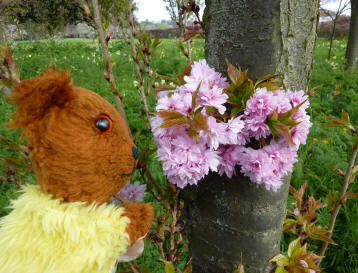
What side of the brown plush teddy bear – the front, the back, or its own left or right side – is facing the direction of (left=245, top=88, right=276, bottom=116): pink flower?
front

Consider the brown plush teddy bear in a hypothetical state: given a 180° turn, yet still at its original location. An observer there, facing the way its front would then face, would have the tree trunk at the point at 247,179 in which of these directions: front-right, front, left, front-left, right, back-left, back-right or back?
back

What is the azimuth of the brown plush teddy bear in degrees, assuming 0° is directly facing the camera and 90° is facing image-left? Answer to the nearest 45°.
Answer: approximately 270°
